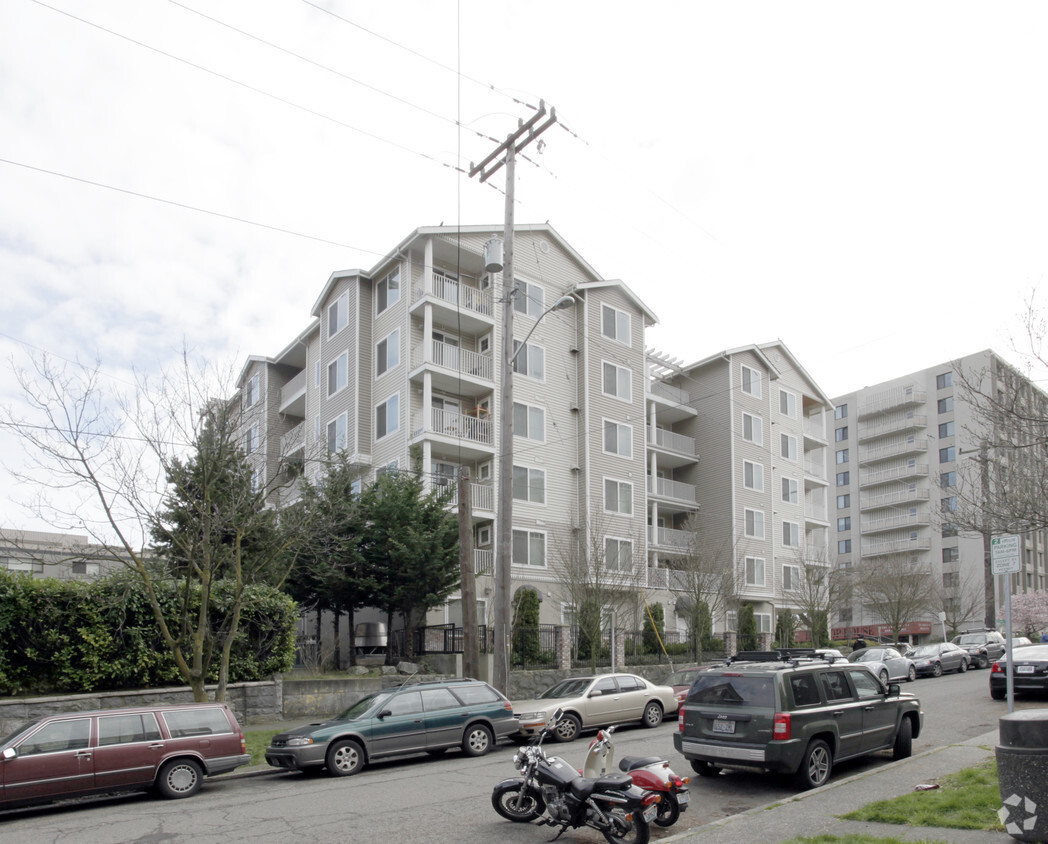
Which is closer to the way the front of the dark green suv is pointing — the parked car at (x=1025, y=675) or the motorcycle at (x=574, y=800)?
the parked car

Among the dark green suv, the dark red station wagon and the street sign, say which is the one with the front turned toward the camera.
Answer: the street sign

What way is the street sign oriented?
toward the camera

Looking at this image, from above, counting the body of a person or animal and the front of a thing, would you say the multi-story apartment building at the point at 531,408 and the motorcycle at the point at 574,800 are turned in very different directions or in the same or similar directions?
very different directions

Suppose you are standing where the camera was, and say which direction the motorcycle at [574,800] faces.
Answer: facing away from the viewer and to the left of the viewer

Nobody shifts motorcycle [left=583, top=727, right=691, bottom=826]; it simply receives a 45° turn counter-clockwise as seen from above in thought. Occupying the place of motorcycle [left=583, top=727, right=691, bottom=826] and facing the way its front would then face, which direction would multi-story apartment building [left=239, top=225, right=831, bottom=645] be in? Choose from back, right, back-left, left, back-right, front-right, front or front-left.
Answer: right

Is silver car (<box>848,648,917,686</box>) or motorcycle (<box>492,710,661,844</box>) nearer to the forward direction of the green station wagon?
the motorcycle

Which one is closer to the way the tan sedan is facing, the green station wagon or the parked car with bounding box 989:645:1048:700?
the green station wagon

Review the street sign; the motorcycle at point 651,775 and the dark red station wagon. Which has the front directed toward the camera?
the street sign

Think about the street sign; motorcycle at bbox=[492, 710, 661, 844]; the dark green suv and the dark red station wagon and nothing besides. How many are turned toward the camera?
1
